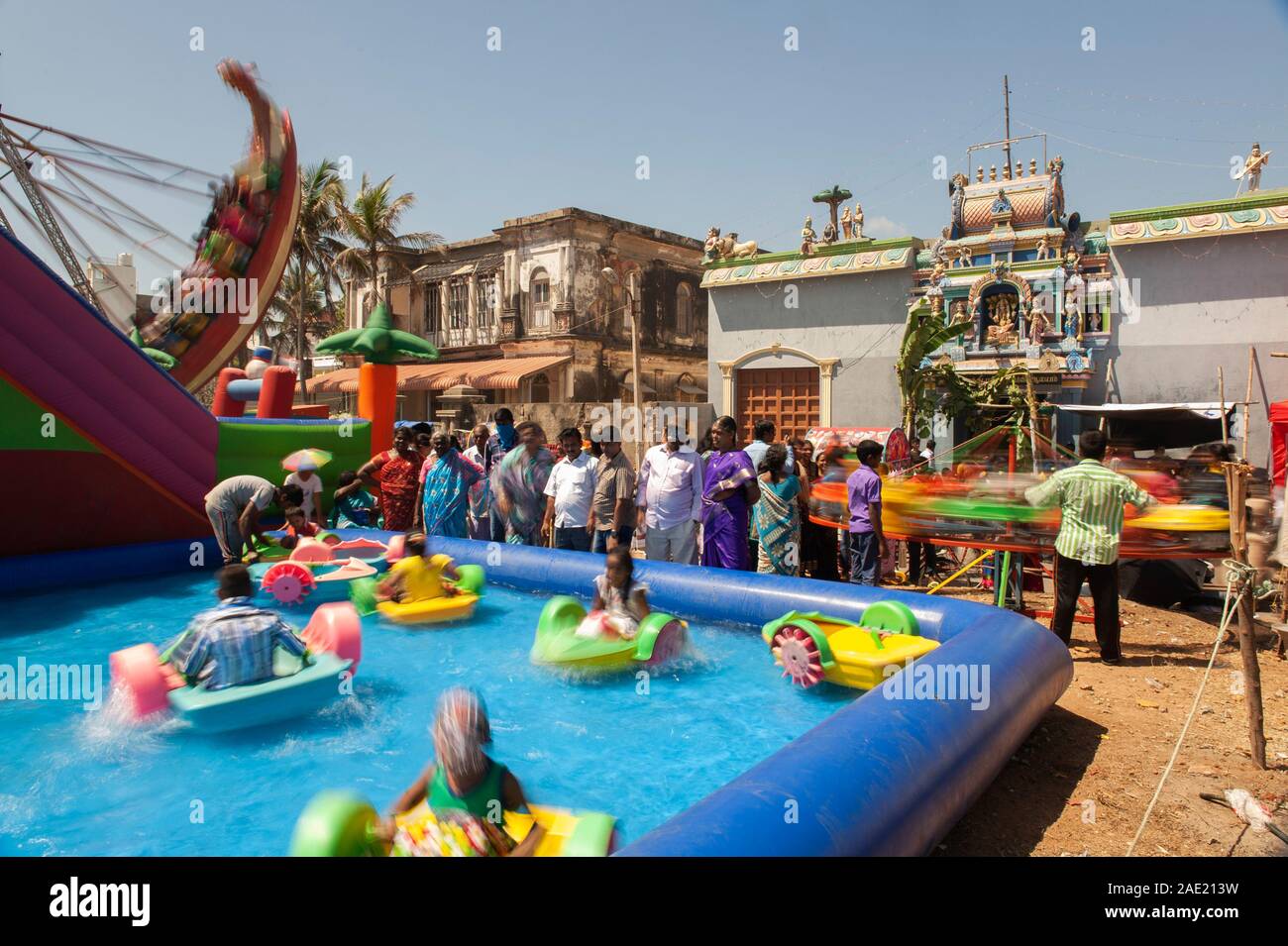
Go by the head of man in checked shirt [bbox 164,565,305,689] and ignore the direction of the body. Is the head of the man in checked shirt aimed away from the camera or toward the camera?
away from the camera

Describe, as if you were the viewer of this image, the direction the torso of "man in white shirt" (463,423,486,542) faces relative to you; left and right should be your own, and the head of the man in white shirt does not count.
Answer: facing the viewer

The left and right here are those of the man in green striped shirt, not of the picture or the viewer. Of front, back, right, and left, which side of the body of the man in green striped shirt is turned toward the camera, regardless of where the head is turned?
back

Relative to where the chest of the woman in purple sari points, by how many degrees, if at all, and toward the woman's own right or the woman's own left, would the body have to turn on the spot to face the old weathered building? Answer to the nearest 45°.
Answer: approximately 135° to the woman's own right

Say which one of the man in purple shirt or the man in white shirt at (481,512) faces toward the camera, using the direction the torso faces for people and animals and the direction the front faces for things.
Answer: the man in white shirt

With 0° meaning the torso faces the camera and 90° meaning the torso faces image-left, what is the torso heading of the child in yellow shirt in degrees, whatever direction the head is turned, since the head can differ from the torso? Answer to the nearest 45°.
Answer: approximately 180°

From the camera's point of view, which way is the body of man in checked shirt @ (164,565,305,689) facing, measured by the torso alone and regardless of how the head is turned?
away from the camera

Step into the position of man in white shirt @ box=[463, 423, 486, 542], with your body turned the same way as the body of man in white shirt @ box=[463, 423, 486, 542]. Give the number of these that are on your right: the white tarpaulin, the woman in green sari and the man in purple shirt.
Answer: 0

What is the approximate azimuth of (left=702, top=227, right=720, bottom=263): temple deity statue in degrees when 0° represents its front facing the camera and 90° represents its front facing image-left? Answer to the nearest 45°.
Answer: approximately 45°

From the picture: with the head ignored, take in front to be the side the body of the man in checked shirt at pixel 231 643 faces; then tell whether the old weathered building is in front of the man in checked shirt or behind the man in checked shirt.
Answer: in front

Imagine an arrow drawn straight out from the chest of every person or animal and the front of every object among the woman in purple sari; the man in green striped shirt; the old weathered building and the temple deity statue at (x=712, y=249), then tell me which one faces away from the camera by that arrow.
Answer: the man in green striped shirt

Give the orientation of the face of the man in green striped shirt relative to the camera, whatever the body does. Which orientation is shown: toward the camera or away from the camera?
away from the camera

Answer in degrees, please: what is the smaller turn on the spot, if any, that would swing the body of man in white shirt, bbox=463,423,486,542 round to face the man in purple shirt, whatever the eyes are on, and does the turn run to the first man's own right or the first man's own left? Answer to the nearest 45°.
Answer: approximately 45° to the first man's own left

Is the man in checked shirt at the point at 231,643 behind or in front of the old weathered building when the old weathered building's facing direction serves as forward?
in front

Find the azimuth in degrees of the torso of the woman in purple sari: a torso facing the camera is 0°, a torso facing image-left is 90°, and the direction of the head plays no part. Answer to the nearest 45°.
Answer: approximately 45°

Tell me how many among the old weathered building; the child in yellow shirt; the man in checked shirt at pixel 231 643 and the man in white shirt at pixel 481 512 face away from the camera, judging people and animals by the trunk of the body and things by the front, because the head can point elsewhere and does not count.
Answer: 2

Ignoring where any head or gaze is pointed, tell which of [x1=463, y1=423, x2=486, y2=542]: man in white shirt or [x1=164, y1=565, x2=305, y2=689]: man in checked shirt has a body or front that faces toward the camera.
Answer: the man in white shirt
